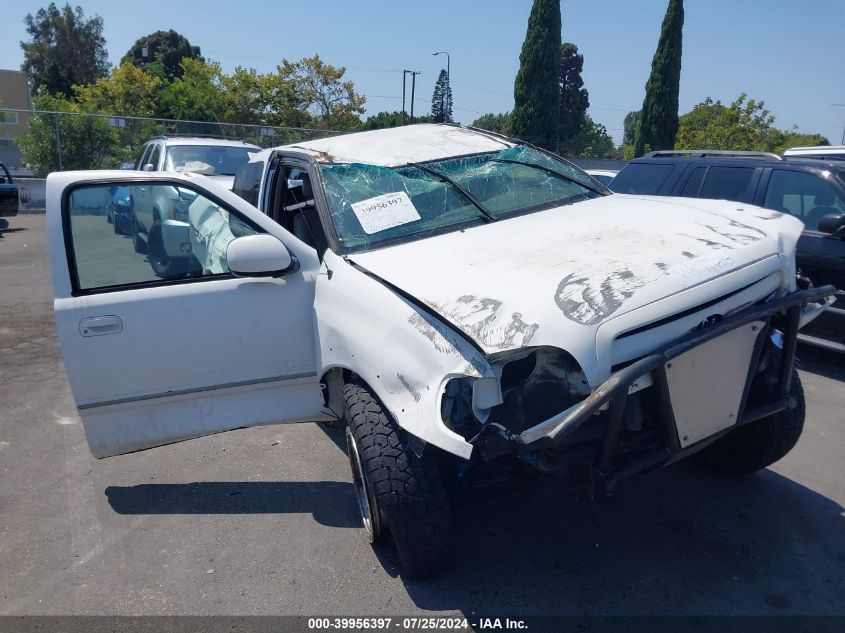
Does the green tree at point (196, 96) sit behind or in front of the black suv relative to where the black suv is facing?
behind

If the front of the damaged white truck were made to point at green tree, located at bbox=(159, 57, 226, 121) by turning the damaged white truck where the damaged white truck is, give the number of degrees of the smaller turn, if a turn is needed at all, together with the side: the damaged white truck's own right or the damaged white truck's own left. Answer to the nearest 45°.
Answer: approximately 135° to the damaged white truck's own left

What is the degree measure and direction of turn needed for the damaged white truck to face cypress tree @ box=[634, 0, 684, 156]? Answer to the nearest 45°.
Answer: approximately 135° to its left

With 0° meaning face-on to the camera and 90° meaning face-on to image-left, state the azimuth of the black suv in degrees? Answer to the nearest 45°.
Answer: approximately 315°

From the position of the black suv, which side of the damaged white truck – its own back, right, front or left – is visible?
left

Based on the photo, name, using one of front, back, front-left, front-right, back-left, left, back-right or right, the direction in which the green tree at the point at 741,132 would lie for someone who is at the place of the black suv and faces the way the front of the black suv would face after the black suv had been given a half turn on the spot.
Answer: front-right

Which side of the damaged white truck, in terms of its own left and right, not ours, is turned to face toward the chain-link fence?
back

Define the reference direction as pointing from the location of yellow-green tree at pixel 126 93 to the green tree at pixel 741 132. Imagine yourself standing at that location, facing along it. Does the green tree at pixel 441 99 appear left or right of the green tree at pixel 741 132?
left

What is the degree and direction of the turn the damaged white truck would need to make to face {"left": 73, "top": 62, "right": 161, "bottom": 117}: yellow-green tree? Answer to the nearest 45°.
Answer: approximately 180°

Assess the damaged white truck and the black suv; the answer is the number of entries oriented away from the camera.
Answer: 0
